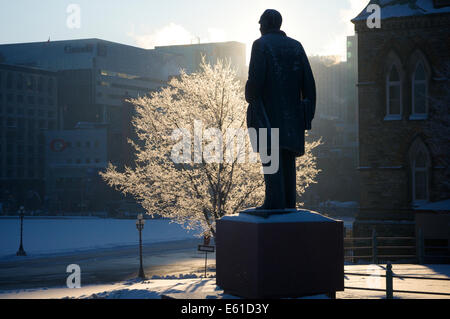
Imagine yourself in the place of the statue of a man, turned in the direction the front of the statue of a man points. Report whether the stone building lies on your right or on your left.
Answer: on your right

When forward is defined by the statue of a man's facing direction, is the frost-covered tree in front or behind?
in front

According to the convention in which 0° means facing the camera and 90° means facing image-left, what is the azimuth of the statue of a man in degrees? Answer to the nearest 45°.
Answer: approximately 135°
